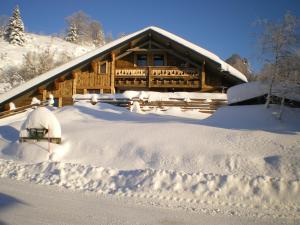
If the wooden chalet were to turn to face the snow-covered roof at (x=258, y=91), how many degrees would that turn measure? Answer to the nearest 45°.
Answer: approximately 45° to its left

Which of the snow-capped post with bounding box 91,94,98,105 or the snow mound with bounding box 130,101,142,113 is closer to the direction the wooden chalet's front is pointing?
the snow mound

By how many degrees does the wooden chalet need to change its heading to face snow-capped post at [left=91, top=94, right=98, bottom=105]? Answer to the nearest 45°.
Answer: approximately 45° to its right

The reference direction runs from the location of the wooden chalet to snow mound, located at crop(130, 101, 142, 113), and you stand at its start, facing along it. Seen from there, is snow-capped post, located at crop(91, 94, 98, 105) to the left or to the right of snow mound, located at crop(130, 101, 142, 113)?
right

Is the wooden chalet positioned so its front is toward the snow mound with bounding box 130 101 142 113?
yes

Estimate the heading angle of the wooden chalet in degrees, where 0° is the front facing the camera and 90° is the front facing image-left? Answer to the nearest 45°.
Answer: approximately 0°
